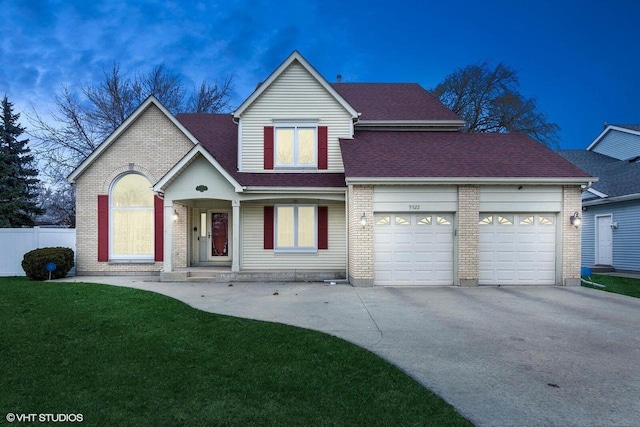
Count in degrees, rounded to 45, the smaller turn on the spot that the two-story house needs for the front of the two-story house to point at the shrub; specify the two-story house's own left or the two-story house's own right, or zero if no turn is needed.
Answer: approximately 90° to the two-story house's own right

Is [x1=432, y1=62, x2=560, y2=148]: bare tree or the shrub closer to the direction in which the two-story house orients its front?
the shrub

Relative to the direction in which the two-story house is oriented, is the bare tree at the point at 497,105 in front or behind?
behind

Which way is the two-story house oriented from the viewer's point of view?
toward the camera

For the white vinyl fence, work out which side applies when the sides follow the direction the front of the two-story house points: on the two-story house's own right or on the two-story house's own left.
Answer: on the two-story house's own right
